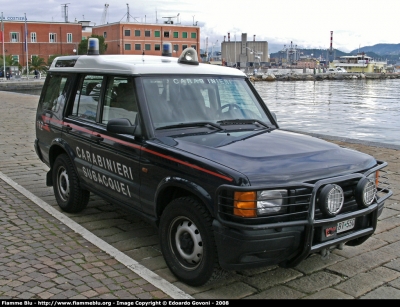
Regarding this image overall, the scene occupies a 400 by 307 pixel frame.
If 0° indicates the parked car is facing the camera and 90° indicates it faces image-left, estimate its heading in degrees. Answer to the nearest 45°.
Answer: approximately 315°
